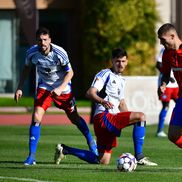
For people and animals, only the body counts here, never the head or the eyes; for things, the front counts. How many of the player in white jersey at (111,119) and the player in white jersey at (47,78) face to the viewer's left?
0

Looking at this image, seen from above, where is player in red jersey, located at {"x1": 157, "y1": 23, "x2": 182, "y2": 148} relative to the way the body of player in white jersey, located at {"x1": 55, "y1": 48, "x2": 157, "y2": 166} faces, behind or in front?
in front

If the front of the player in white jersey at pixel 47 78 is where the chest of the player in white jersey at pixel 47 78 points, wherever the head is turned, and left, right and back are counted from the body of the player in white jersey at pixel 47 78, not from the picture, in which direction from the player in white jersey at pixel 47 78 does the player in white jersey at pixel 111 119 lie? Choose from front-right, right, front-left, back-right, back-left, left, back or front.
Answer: front-left

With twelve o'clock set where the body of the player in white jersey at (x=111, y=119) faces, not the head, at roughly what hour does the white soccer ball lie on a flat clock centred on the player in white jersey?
The white soccer ball is roughly at 1 o'clock from the player in white jersey.

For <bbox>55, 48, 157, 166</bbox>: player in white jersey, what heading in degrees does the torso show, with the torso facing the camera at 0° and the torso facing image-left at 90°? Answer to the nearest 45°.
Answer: approximately 315°

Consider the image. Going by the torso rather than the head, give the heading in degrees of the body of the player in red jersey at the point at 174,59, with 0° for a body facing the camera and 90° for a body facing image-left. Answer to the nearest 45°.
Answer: approximately 45°

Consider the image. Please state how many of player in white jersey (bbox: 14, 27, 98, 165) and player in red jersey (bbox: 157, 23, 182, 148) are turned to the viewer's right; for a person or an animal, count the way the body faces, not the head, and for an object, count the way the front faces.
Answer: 0

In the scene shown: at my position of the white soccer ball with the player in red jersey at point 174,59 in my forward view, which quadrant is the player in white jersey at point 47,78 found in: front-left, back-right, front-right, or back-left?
back-left
